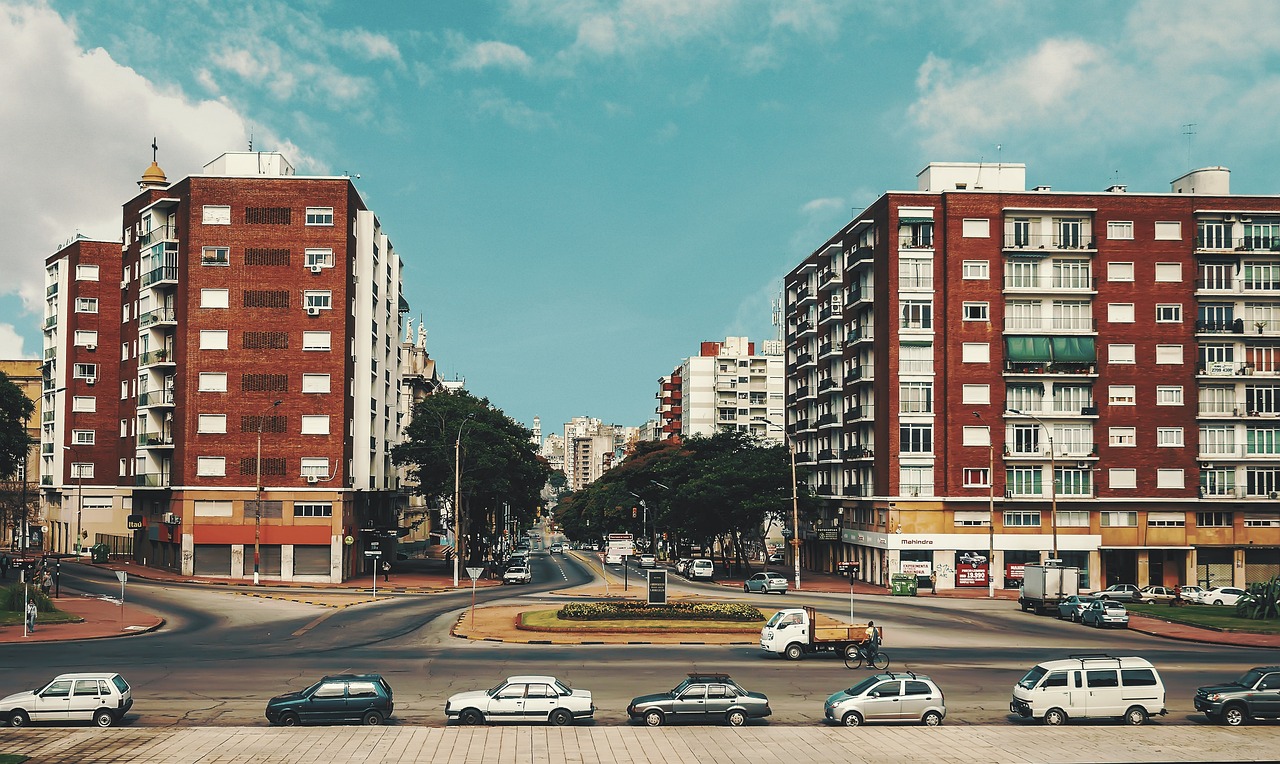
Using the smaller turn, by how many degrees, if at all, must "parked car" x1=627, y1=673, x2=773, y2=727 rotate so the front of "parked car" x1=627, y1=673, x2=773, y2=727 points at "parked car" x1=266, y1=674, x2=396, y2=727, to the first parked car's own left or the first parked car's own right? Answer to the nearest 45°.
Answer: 0° — it already faces it

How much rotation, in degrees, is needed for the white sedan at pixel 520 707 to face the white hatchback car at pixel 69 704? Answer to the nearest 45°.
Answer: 0° — it already faces it

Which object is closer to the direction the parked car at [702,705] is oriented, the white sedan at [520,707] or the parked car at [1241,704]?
the white sedan

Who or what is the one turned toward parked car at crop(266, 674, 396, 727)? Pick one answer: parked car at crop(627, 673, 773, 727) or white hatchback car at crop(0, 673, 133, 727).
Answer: parked car at crop(627, 673, 773, 727)

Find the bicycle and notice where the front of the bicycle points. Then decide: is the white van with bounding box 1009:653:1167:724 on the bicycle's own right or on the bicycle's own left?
on the bicycle's own left

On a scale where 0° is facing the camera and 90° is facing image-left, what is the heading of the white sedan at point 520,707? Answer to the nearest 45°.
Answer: approximately 90°

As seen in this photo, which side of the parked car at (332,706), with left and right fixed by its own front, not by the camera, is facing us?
left

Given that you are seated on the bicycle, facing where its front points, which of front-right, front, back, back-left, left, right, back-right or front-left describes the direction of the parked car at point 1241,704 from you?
back-left

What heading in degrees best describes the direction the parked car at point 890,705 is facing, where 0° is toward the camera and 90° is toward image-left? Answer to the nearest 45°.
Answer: approximately 90°

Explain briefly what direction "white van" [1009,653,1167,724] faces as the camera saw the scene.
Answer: facing to the left of the viewer

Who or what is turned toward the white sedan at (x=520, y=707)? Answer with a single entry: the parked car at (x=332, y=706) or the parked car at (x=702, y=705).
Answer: the parked car at (x=702, y=705)

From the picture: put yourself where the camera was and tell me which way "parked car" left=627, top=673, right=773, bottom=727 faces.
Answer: facing to the left of the viewer

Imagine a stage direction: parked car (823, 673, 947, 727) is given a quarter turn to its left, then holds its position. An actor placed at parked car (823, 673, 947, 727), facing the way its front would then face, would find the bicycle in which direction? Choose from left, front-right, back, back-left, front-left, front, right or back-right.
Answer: back

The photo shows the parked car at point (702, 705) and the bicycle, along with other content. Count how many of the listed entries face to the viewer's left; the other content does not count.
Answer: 2

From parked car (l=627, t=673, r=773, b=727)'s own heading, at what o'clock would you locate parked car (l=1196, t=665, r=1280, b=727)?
parked car (l=1196, t=665, r=1280, b=727) is roughly at 6 o'clock from parked car (l=627, t=673, r=773, b=727).

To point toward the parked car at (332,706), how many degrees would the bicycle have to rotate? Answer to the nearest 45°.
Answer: approximately 45° to its left
